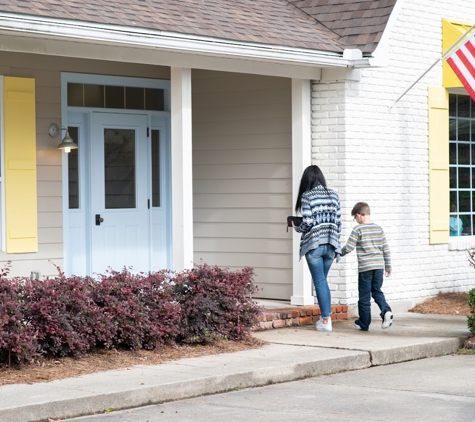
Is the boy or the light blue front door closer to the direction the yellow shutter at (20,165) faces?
the boy

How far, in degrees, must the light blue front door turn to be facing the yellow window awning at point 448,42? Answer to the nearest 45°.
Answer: approximately 90° to its left

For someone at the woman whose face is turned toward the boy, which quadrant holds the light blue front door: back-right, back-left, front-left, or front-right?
back-left

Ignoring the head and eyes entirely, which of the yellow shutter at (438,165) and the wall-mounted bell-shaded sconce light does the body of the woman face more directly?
the wall-mounted bell-shaded sconce light

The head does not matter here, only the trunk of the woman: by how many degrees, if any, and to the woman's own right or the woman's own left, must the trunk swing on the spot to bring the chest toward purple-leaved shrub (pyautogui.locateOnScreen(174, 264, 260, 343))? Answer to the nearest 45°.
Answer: approximately 90° to the woman's own left

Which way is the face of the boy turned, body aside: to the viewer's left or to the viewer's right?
to the viewer's left

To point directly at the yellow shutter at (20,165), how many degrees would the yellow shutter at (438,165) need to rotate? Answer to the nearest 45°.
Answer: approximately 45° to its right

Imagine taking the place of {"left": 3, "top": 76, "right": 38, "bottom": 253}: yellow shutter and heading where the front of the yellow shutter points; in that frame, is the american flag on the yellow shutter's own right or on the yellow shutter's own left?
on the yellow shutter's own left

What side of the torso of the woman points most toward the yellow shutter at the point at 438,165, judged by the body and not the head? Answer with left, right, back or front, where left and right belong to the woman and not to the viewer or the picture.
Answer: right

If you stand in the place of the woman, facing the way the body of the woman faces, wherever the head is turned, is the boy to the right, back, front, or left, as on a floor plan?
right

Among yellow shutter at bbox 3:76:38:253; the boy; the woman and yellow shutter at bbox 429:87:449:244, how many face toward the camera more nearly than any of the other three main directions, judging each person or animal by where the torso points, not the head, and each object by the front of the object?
2

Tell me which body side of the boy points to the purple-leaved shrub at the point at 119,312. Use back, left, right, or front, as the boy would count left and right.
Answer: left
